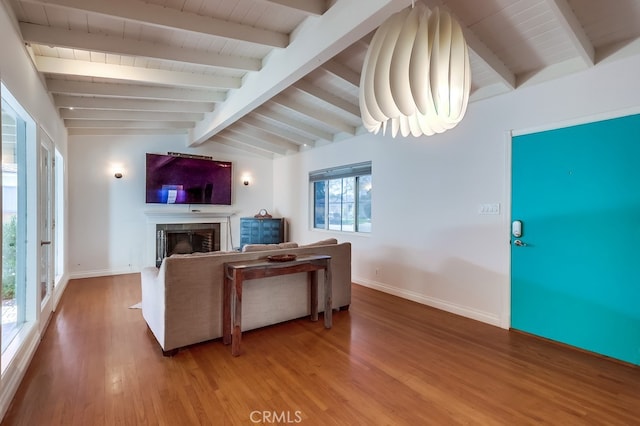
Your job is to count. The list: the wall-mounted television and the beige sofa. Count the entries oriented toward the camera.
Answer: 1

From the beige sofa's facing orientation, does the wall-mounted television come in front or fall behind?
in front

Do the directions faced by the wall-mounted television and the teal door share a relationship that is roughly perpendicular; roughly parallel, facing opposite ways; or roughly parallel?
roughly perpendicular

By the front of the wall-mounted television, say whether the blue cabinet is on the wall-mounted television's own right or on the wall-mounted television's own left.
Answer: on the wall-mounted television's own left

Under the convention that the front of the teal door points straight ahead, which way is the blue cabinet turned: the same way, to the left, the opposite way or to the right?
to the left

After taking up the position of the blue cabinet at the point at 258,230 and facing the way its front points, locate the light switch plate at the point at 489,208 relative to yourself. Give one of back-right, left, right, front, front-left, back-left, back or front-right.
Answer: front-left

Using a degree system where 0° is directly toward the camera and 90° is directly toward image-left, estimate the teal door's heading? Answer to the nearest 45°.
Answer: approximately 45°

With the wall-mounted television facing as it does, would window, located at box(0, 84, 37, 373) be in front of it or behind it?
in front

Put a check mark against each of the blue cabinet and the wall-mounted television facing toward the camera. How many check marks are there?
2

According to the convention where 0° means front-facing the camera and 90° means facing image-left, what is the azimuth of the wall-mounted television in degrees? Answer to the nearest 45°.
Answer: approximately 0°

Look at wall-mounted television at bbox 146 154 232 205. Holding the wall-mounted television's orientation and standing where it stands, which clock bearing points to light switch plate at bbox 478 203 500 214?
The light switch plate is roughly at 11 o'clock from the wall-mounted television.

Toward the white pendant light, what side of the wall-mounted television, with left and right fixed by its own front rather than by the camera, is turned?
front

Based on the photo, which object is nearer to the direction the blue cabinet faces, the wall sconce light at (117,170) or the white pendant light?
the white pendant light

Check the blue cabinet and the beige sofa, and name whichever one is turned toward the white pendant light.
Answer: the blue cabinet

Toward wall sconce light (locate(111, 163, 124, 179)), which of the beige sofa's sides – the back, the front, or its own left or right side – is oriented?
front

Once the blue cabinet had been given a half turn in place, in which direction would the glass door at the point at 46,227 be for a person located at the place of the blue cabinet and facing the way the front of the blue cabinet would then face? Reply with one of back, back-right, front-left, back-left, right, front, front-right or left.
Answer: back-left

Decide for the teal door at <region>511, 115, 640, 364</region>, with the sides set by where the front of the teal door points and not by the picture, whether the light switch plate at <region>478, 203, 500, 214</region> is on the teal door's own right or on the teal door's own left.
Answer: on the teal door's own right
